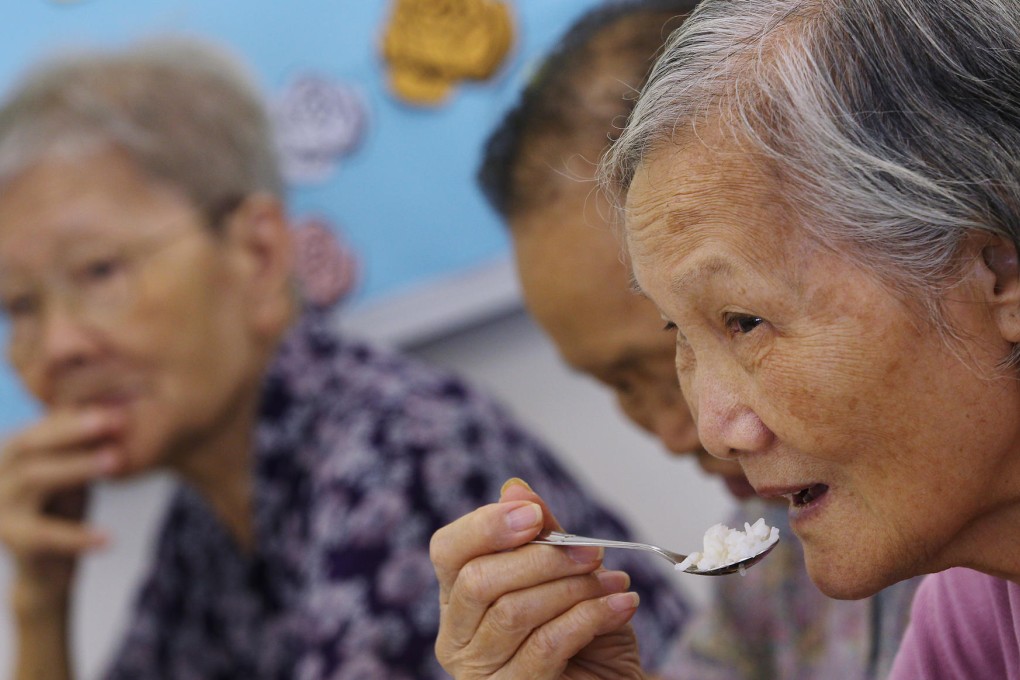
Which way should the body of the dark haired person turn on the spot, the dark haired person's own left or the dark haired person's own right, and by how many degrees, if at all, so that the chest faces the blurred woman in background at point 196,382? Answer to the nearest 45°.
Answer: approximately 45° to the dark haired person's own right

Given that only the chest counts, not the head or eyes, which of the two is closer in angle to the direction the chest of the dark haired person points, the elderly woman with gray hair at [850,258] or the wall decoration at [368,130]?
the elderly woman with gray hair

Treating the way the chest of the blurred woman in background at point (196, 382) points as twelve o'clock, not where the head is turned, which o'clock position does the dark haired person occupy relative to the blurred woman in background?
The dark haired person is roughly at 9 o'clock from the blurred woman in background.

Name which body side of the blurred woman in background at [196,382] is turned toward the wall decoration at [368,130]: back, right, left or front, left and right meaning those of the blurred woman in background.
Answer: back

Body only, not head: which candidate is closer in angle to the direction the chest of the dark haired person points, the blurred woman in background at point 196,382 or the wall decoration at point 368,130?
the blurred woman in background

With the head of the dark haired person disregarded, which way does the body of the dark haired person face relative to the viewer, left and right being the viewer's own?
facing the viewer and to the left of the viewer

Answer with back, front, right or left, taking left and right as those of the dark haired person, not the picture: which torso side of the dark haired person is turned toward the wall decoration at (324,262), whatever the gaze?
right

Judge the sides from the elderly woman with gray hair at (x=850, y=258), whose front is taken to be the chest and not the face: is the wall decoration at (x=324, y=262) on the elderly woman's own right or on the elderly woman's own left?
on the elderly woman's own right

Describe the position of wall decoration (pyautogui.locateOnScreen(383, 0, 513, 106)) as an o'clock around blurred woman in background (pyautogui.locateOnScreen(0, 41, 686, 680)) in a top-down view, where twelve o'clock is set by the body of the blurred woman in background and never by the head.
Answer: The wall decoration is roughly at 6 o'clock from the blurred woman in background.

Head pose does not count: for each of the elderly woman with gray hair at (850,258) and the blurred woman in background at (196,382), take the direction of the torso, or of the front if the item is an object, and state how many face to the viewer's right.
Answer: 0
